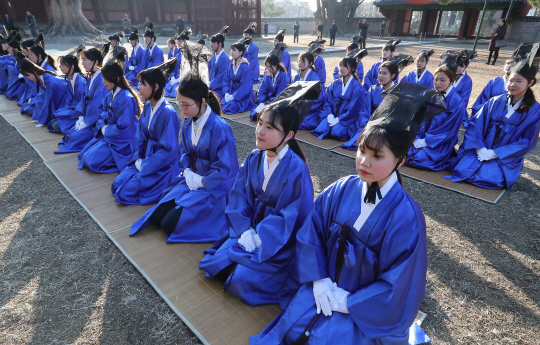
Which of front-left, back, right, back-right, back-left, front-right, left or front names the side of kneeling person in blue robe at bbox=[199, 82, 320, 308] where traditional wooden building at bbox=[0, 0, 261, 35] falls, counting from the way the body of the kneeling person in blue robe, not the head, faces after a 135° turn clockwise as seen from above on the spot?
front

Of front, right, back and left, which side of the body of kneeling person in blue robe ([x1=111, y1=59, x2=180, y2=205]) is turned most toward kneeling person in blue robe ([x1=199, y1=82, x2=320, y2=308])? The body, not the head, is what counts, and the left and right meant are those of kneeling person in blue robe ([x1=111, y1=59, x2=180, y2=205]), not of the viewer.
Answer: left

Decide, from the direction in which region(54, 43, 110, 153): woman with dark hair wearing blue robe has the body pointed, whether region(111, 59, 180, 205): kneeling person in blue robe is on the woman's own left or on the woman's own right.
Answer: on the woman's own left

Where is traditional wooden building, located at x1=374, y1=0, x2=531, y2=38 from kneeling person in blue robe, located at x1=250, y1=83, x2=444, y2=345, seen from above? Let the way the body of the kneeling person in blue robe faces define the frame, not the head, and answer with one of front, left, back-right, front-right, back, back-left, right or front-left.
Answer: back-right

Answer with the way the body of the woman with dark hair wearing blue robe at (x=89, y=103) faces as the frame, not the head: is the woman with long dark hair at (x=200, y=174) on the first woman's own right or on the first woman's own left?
on the first woman's own left

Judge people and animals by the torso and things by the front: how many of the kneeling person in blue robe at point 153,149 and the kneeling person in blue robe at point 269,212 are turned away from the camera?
0

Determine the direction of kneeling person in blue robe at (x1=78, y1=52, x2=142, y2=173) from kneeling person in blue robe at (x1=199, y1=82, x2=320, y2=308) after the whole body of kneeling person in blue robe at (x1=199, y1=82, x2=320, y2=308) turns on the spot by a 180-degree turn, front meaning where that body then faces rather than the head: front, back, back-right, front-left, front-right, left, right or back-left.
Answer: left

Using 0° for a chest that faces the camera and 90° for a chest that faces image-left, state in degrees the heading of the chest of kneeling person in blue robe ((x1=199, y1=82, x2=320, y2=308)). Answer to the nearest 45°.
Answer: approximately 45°
